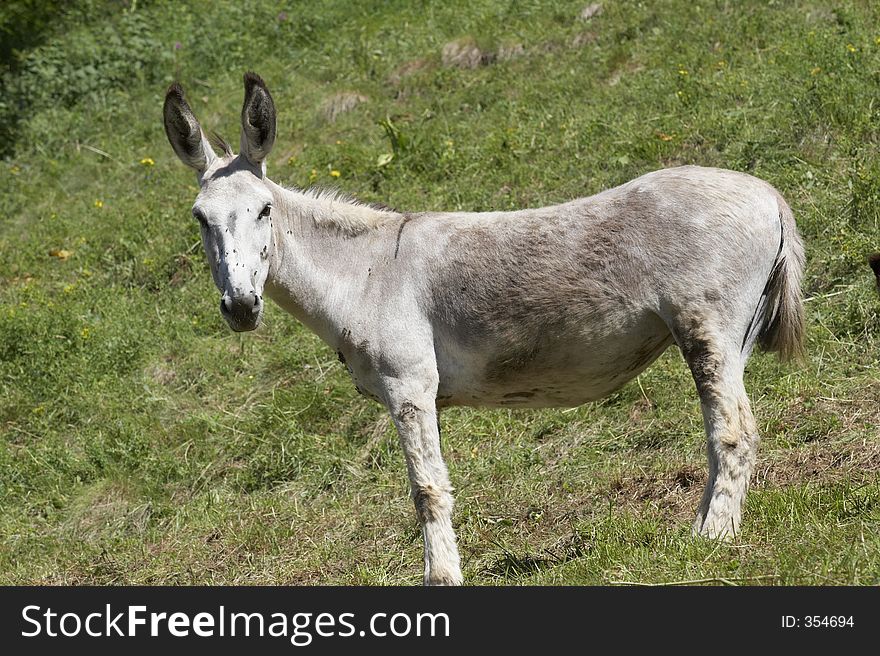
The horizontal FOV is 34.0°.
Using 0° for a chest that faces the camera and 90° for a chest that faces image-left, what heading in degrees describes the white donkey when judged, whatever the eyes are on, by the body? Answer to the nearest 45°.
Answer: approximately 90°
